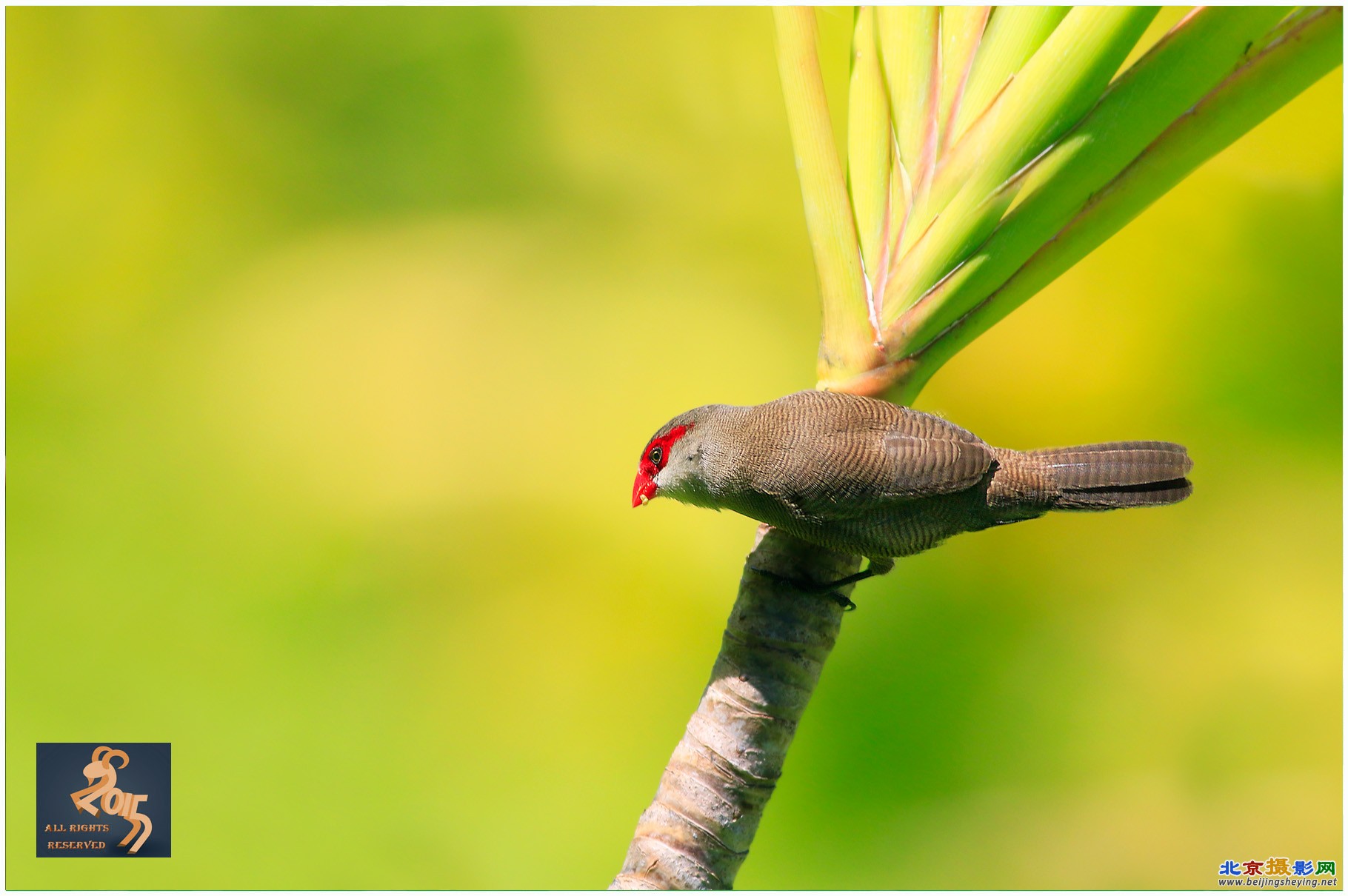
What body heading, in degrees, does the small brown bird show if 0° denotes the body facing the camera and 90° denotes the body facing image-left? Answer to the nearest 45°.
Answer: approximately 90°
